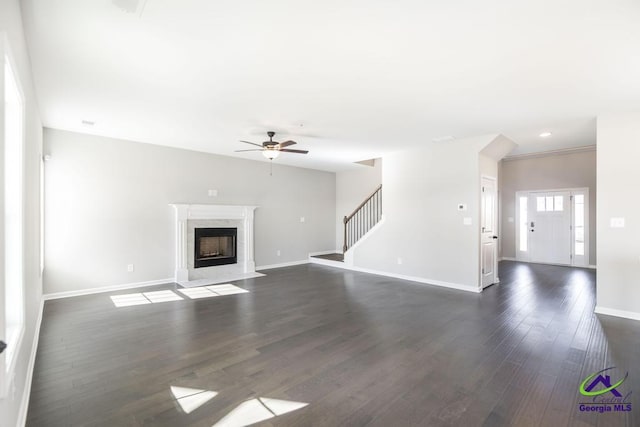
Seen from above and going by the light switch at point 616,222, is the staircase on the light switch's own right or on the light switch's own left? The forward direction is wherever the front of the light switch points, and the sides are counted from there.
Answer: on the light switch's own right

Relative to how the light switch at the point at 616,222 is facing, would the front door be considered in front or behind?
behind

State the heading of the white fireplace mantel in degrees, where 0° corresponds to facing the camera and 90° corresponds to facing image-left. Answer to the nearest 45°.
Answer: approximately 315°

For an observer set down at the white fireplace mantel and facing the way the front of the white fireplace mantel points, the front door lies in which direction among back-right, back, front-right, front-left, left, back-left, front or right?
front-left

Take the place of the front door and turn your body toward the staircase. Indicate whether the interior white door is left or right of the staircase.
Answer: left

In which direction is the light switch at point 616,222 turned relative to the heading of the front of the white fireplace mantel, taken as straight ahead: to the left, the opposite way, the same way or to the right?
to the right

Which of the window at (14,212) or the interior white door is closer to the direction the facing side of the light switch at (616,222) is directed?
the window

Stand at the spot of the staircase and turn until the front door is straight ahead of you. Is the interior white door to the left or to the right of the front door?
right
